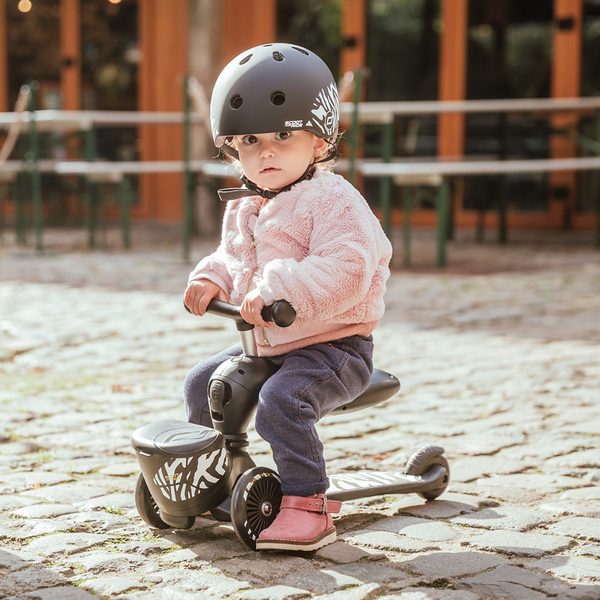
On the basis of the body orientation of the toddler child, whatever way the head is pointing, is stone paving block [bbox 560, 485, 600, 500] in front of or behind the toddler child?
behind

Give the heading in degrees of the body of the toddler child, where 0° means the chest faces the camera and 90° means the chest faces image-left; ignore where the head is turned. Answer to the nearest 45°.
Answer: approximately 45°

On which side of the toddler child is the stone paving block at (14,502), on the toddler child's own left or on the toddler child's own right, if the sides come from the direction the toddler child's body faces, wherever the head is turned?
on the toddler child's own right

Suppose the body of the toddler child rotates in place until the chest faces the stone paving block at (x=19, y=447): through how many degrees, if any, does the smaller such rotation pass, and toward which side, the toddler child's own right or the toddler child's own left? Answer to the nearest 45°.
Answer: approximately 90° to the toddler child's own right

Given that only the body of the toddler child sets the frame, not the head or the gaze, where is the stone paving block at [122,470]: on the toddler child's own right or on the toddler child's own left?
on the toddler child's own right
